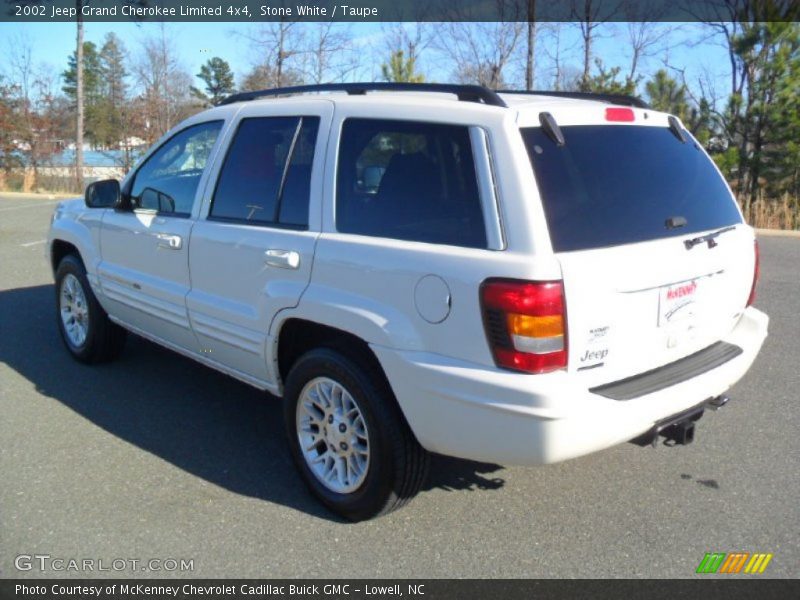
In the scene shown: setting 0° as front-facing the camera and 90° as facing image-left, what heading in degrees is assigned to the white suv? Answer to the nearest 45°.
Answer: approximately 135°

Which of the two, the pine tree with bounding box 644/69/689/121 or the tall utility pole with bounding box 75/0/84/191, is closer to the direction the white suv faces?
the tall utility pole

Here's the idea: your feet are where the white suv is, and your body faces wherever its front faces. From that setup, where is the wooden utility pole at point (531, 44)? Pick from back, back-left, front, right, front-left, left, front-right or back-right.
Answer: front-right

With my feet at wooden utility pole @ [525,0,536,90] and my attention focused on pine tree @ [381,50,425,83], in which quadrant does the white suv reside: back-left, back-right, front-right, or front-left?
front-left

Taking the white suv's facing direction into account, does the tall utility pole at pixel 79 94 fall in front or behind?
in front

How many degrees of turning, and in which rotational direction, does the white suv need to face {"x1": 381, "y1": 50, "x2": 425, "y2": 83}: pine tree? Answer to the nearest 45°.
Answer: approximately 45° to its right

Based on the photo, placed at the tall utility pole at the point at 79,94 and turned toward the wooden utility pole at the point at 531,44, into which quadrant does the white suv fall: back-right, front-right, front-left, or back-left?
front-right

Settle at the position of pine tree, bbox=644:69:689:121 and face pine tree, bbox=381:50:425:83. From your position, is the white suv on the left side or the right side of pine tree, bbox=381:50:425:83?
left

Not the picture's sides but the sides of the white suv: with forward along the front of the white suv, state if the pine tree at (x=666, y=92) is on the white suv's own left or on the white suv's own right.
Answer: on the white suv's own right

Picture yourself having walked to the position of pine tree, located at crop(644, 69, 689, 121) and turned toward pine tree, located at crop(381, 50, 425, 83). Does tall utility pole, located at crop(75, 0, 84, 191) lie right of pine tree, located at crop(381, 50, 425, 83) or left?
left

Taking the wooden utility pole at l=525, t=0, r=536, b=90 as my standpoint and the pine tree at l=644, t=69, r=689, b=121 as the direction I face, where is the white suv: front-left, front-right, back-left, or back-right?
back-right
